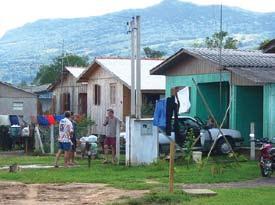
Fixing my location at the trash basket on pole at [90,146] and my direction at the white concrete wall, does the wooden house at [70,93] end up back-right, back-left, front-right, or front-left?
back-left

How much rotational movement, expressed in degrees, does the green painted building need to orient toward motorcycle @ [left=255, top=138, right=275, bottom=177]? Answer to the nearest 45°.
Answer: approximately 45° to its left

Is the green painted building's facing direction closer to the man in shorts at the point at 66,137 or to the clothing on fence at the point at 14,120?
the man in shorts

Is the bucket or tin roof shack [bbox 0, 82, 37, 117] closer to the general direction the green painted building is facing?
the bucket

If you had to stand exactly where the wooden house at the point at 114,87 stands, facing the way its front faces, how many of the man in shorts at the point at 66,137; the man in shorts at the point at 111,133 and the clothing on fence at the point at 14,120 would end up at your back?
0

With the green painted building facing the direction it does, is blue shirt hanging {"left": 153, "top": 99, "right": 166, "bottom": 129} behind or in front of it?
in front

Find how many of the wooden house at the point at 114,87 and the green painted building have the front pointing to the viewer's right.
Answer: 0

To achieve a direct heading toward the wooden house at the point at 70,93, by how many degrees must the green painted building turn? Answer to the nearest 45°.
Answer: approximately 90° to its right

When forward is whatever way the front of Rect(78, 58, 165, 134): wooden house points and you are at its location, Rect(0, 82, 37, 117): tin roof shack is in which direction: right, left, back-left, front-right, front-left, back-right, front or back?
right

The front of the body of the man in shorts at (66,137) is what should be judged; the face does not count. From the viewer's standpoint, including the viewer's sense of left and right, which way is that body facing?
facing away from the viewer and to the right of the viewer

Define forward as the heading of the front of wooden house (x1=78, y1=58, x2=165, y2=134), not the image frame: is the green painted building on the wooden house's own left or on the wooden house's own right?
on the wooden house's own left

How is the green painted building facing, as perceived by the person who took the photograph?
facing the viewer and to the left of the viewer

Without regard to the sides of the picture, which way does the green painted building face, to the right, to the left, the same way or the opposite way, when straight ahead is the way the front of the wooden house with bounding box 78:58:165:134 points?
the same way

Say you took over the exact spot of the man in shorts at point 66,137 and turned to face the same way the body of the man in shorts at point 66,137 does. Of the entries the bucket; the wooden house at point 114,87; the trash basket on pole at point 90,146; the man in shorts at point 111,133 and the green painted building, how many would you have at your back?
0
